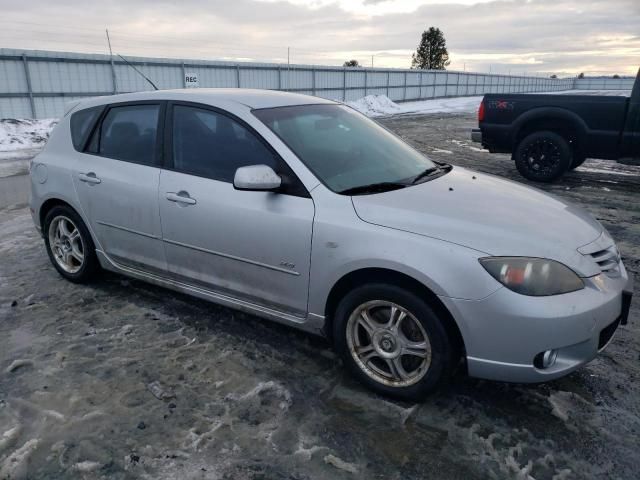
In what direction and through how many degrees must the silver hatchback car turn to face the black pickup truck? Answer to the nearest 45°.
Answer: approximately 90° to its left

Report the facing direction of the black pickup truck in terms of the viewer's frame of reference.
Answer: facing to the right of the viewer

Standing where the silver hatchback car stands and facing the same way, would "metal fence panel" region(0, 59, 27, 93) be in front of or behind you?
behind

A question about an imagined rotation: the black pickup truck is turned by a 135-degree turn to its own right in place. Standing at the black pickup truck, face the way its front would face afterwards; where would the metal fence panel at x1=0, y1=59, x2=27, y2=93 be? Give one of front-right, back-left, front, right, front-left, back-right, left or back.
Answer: front-right

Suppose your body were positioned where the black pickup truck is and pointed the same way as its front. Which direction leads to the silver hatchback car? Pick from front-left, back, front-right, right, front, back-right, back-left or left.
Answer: right

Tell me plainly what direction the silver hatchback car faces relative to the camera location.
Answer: facing the viewer and to the right of the viewer

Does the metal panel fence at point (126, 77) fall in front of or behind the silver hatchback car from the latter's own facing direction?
behind

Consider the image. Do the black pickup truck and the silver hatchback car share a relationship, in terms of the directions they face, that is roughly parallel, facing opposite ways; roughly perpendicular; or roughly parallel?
roughly parallel

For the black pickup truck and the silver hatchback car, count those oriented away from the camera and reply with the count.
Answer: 0
